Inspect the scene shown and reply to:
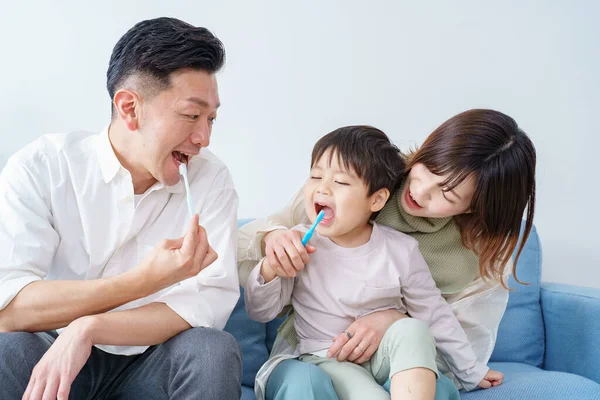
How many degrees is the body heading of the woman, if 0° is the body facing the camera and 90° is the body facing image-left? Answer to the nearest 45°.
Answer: approximately 45°

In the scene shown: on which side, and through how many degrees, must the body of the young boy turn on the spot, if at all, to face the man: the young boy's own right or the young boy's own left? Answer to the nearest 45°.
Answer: approximately 45° to the young boy's own right

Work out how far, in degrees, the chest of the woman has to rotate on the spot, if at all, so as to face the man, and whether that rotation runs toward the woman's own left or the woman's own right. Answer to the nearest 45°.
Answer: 0° — they already face them

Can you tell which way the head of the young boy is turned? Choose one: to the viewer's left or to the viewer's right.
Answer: to the viewer's left

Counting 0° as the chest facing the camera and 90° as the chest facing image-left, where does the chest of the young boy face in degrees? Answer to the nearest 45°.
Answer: approximately 45°
